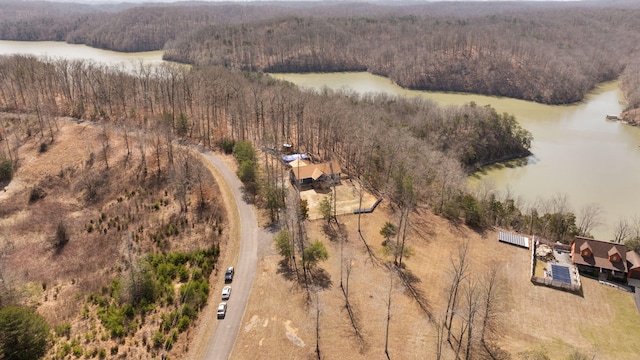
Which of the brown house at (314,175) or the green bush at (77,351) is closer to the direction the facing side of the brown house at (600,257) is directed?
the green bush

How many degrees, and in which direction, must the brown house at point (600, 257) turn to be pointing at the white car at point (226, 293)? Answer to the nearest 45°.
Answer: approximately 45° to its right

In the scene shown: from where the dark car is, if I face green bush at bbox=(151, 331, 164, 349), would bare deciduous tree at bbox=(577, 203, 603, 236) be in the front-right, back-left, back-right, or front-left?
back-left

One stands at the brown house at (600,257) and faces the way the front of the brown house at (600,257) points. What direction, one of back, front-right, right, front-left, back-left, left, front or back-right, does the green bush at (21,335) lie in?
front-right

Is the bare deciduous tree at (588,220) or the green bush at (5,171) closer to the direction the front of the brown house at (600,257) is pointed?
the green bush

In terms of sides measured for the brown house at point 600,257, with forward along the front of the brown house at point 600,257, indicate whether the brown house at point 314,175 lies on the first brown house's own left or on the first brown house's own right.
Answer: on the first brown house's own right

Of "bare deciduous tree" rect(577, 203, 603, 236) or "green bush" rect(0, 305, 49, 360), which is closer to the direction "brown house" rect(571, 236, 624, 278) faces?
the green bush

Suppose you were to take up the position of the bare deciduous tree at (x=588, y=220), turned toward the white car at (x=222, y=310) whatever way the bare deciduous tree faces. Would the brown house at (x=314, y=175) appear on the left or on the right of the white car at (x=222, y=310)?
right

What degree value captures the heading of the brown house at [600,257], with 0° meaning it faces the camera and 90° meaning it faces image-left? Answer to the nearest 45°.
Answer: approximately 0°

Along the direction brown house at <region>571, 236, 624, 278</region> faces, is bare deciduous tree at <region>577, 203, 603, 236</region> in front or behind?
behind

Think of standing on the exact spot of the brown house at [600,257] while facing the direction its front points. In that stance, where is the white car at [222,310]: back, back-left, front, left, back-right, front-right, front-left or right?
front-right

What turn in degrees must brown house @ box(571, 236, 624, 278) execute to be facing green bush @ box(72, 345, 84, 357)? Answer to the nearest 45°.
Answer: approximately 45° to its right
